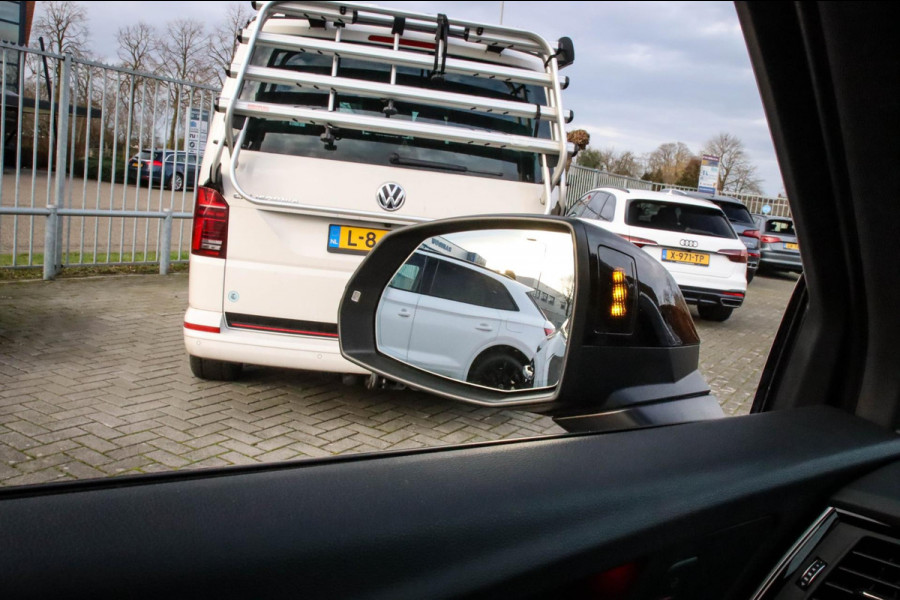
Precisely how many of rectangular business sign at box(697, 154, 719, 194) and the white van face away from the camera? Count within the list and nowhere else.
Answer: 1

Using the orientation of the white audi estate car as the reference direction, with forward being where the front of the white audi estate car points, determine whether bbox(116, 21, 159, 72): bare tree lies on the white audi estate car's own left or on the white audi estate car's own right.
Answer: on the white audi estate car's own left

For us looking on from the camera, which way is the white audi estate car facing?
facing away from the viewer and to the left of the viewer

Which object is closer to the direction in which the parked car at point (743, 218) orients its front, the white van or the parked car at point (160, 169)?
the parked car

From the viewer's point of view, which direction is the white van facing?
away from the camera

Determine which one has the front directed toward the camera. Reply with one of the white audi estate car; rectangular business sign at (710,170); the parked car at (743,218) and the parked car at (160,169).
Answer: the rectangular business sign

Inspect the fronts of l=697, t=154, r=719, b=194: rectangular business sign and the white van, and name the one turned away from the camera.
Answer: the white van

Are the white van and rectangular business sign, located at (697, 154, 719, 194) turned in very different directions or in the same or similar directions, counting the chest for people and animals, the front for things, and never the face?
very different directions

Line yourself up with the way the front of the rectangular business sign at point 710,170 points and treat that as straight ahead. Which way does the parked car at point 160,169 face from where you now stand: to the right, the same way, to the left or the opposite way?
the opposite way

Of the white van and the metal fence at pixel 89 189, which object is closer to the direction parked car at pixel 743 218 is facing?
the metal fence

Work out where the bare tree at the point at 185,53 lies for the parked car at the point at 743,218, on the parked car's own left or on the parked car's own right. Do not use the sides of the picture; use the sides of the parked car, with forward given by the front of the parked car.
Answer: on the parked car's own left
